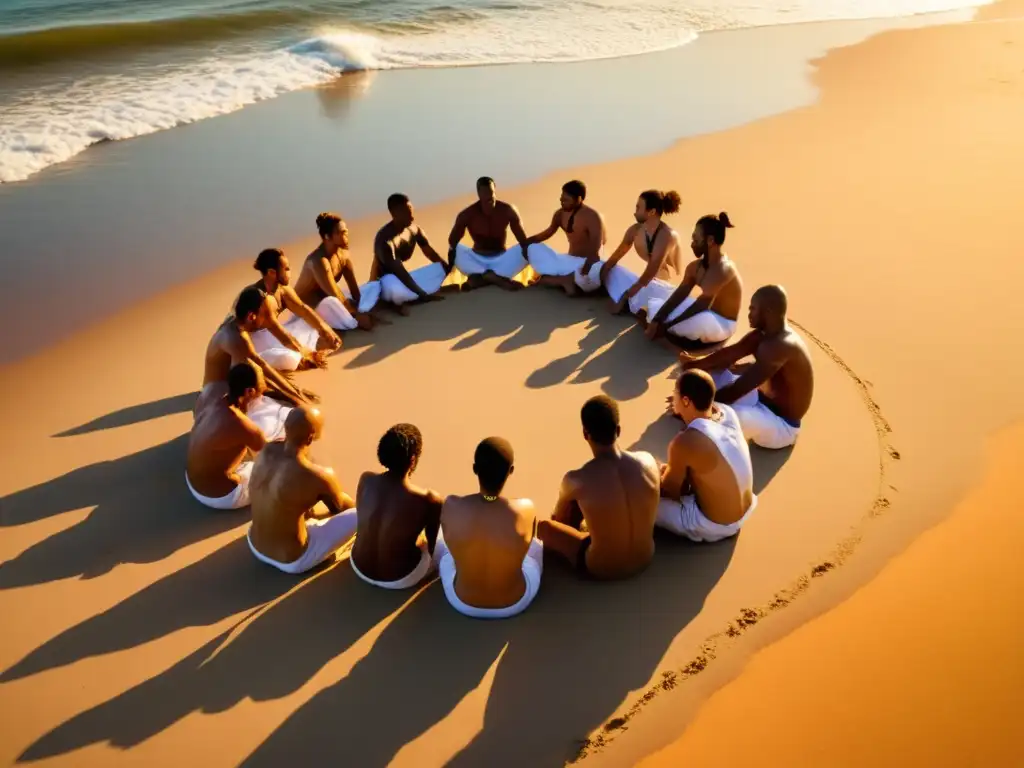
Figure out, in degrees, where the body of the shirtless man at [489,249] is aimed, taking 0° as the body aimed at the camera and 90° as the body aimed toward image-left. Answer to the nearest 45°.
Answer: approximately 0°

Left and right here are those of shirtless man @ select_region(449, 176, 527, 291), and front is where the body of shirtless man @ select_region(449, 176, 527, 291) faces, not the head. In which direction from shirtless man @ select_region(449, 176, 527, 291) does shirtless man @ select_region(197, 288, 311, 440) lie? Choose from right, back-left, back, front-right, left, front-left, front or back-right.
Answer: front-right

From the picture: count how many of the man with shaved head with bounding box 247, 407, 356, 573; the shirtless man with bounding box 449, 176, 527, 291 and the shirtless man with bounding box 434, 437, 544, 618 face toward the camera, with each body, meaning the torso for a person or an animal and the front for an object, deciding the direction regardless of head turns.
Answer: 1

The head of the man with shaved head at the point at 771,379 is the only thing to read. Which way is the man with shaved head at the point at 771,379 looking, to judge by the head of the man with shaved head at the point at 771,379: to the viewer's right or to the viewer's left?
to the viewer's left

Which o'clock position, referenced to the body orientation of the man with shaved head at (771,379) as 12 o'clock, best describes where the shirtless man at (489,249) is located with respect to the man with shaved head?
The shirtless man is roughly at 1 o'clock from the man with shaved head.

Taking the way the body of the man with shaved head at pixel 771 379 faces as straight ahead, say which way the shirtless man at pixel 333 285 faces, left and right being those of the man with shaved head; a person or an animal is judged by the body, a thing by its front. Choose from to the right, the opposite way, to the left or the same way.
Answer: the opposite way

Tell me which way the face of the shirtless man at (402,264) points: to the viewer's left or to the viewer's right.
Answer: to the viewer's right

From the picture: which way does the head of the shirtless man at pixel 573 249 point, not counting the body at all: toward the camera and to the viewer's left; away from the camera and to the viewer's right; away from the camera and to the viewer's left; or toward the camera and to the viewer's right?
toward the camera and to the viewer's left

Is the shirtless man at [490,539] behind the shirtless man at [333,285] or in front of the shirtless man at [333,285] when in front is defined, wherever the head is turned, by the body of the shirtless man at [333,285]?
in front

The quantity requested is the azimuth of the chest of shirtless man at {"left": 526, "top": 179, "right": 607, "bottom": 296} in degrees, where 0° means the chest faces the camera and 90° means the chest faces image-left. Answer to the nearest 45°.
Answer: approximately 45°

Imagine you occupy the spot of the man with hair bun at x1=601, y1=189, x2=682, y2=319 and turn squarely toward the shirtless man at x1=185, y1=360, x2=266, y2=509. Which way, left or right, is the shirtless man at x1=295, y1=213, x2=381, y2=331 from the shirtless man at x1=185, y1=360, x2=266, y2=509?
right

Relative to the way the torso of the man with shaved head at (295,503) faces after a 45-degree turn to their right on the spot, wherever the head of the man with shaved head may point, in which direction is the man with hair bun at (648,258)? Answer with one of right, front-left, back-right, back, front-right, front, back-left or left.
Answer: front-left

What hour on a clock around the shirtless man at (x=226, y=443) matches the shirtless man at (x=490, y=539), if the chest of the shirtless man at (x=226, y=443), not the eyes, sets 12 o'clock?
the shirtless man at (x=490, y=539) is roughly at 3 o'clock from the shirtless man at (x=226, y=443).

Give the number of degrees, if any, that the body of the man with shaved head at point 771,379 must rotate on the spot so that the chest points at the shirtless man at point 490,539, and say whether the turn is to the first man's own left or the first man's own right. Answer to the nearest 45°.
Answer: approximately 45° to the first man's own left

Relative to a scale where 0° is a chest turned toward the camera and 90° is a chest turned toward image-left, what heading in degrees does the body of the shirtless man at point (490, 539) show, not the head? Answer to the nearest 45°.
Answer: approximately 180°

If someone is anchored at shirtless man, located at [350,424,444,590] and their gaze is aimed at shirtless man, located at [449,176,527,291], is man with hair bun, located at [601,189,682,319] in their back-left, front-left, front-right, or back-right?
front-right

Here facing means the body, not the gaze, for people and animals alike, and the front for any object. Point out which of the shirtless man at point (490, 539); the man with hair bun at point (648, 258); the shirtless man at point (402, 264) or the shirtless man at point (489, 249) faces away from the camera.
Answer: the shirtless man at point (490, 539)

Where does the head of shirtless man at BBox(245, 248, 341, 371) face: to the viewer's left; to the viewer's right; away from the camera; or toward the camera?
to the viewer's right

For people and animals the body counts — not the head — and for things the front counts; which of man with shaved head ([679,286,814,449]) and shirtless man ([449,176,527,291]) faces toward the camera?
the shirtless man

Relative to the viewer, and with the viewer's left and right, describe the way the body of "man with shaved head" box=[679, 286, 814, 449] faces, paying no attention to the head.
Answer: facing to the left of the viewer

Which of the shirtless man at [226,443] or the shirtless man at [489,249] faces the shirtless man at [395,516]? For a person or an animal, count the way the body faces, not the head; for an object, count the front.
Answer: the shirtless man at [489,249]
